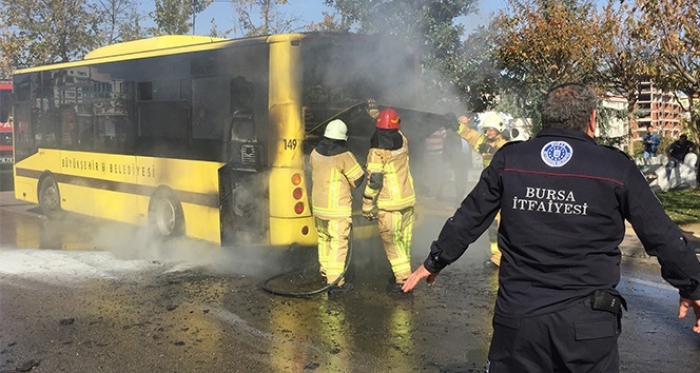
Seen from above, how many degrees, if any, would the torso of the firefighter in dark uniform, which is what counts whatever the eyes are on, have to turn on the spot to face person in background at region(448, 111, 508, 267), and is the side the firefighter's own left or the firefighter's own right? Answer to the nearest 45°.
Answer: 0° — they already face them

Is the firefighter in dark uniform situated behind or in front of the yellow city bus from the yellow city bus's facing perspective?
behind

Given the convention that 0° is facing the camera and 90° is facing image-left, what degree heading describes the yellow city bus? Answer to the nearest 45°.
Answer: approximately 135°

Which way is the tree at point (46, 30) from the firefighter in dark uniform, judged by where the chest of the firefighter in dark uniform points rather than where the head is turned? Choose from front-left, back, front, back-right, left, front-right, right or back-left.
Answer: front-left

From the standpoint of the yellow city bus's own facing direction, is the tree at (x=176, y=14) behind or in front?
in front

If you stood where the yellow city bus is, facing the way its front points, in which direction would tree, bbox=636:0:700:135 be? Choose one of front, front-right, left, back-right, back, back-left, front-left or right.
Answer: back-right

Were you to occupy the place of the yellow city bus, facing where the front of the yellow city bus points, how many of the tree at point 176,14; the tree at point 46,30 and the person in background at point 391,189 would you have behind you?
1

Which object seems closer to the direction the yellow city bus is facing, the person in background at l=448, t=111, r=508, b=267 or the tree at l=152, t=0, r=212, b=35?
the tree

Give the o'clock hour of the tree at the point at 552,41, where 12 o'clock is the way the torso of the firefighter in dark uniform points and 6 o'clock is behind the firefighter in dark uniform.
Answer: The tree is roughly at 12 o'clock from the firefighter in dark uniform.

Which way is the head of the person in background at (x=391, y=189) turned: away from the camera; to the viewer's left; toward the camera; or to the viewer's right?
away from the camera

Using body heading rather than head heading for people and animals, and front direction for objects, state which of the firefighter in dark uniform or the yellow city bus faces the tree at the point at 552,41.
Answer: the firefighter in dark uniform

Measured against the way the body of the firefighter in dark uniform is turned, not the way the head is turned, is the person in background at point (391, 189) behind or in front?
in front

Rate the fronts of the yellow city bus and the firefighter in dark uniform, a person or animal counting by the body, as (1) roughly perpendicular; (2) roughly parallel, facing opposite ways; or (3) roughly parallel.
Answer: roughly perpendicular

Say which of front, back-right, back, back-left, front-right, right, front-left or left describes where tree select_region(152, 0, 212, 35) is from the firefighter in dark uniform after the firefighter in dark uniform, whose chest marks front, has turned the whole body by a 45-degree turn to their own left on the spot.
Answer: front

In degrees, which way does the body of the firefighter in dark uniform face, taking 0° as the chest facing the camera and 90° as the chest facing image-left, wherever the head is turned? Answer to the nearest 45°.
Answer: approximately 180°

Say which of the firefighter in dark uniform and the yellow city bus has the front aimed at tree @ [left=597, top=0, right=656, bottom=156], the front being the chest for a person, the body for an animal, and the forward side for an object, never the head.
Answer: the firefighter in dark uniform

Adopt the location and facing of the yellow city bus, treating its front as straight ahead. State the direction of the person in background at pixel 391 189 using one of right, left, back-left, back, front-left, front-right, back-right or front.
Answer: back

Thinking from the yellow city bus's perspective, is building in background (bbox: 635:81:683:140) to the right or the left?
on its right
